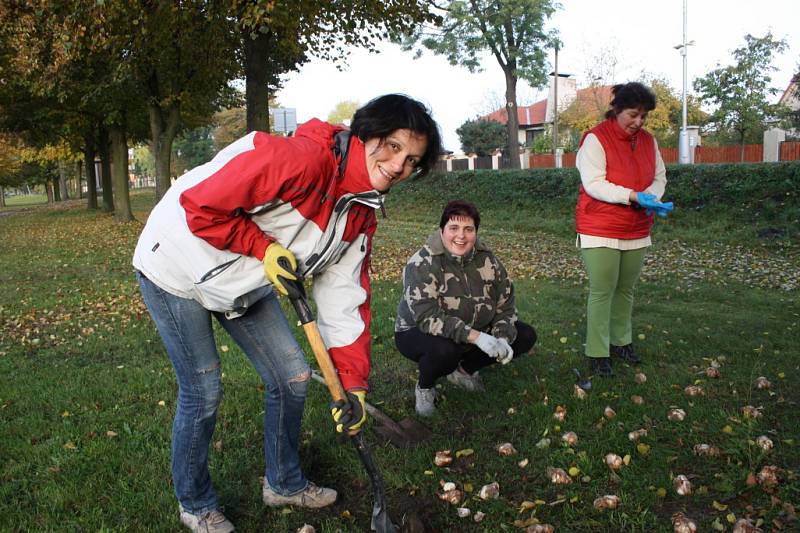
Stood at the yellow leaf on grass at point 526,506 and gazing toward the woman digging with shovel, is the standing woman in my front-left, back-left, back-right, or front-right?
back-right

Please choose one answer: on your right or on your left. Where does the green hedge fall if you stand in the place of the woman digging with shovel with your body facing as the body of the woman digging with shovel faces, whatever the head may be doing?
on your left

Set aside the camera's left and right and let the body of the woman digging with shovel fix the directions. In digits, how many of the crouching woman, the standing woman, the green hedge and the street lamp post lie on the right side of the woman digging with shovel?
0

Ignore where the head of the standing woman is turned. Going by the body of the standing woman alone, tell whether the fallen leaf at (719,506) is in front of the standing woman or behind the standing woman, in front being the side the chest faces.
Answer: in front

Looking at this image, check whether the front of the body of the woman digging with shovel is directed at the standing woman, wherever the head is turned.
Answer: no

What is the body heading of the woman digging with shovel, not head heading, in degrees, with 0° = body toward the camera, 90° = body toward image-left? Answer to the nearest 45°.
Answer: approximately 315°

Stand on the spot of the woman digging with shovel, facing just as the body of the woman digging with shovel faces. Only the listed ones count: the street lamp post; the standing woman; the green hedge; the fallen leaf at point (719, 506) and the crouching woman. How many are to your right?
0

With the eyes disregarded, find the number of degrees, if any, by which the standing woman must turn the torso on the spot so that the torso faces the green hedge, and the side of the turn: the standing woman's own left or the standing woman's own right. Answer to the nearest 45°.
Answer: approximately 135° to the standing woman's own left

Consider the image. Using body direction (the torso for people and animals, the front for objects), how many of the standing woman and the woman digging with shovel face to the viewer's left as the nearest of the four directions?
0

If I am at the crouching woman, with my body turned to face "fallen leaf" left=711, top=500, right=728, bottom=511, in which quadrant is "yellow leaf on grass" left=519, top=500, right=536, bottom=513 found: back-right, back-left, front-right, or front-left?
front-right

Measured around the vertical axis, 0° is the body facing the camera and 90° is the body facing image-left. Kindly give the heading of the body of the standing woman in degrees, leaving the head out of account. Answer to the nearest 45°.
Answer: approximately 315°

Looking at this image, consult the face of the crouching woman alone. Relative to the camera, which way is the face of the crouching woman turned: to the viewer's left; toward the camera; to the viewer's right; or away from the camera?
toward the camera

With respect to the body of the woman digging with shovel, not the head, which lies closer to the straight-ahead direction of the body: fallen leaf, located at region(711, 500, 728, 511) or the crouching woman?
the fallen leaf

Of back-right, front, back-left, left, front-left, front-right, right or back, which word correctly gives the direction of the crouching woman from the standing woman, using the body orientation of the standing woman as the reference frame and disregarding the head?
right

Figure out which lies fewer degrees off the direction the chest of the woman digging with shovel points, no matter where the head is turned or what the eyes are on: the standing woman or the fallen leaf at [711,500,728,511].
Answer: the fallen leaf
